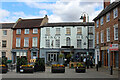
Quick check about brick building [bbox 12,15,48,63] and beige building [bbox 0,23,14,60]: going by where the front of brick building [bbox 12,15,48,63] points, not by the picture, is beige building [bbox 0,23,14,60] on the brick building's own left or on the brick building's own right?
on the brick building's own right

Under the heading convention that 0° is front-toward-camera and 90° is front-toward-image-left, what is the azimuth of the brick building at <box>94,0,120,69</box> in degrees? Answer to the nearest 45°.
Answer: approximately 45°

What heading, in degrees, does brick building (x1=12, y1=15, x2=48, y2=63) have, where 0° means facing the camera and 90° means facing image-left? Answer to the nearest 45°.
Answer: approximately 0°

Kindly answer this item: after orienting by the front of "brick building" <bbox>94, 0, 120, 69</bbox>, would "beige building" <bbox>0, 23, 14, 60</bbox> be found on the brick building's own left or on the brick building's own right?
on the brick building's own right

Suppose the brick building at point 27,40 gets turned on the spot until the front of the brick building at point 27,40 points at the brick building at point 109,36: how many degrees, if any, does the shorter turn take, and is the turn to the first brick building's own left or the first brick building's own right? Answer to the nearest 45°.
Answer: approximately 45° to the first brick building's own left

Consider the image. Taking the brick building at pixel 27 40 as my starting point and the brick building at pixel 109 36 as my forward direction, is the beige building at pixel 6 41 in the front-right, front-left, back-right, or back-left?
back-right

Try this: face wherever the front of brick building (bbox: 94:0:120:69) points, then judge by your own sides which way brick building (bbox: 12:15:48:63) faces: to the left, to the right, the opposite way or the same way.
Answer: to the left
